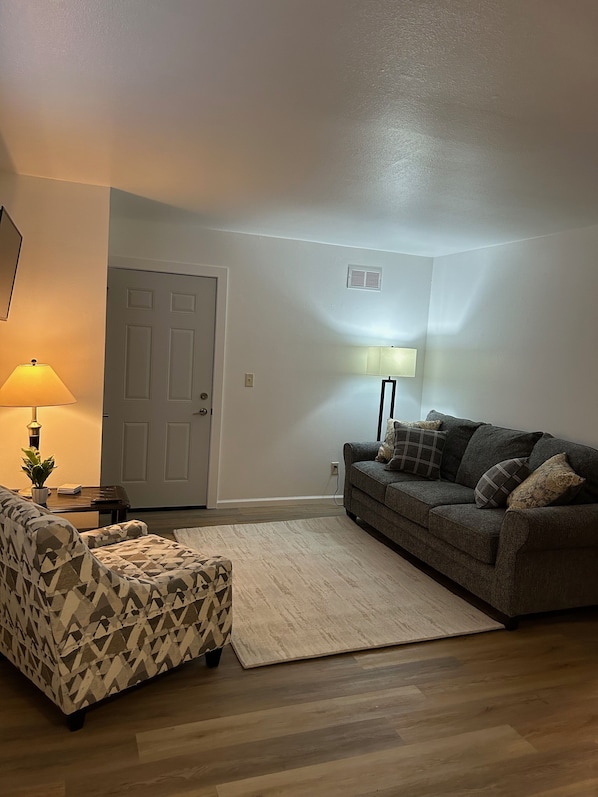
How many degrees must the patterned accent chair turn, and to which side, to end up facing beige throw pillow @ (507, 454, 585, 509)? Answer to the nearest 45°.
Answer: approximately 45° to its right

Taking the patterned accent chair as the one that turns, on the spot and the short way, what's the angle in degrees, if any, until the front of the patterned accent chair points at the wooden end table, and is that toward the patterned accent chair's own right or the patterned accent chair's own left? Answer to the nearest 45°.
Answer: approximately 45° to the patterned accent chair's own left

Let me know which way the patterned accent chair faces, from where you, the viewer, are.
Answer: facing away from the viewer and to the right of the viewer
